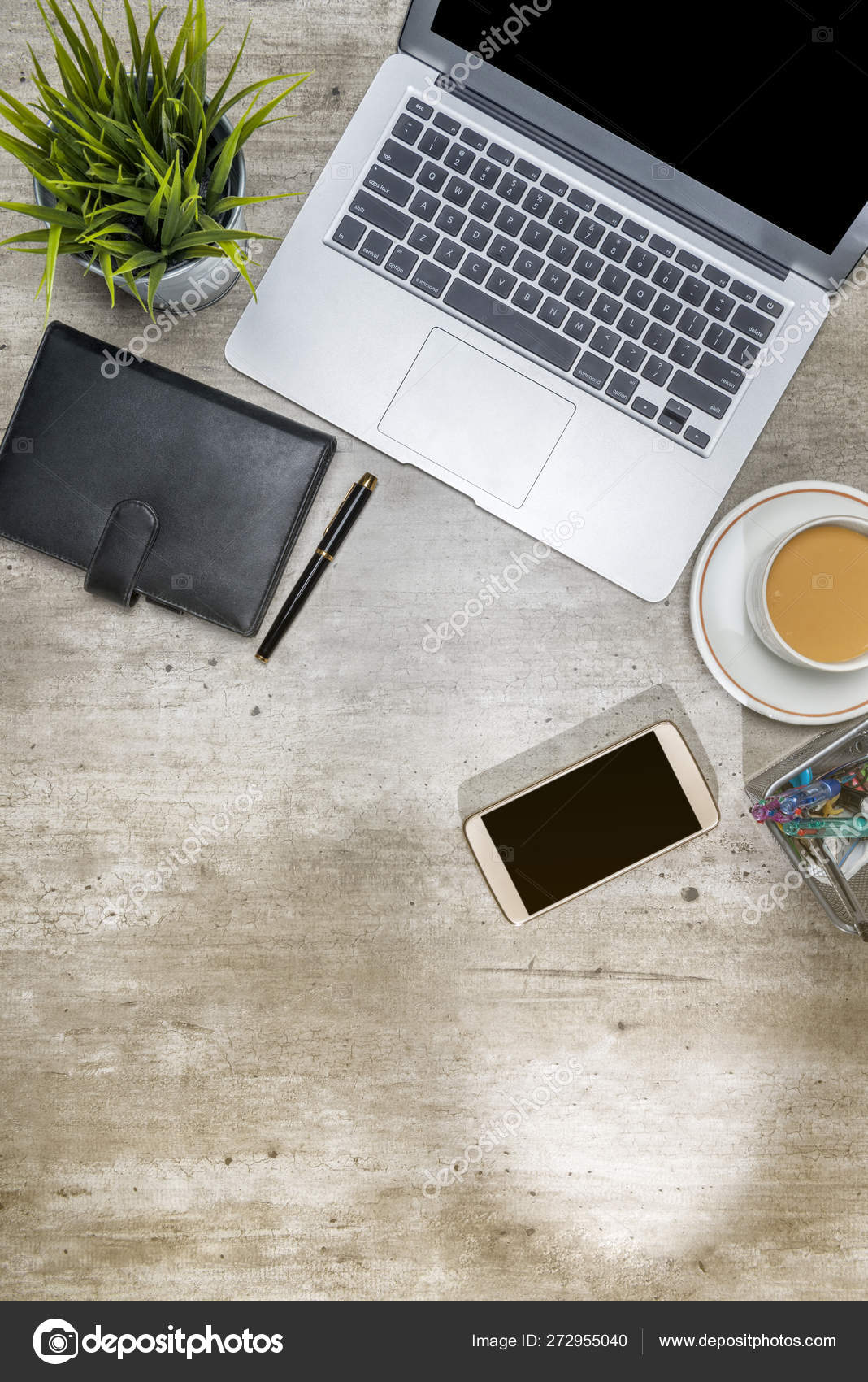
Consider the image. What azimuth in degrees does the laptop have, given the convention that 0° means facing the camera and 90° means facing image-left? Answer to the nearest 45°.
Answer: approximately 45°
